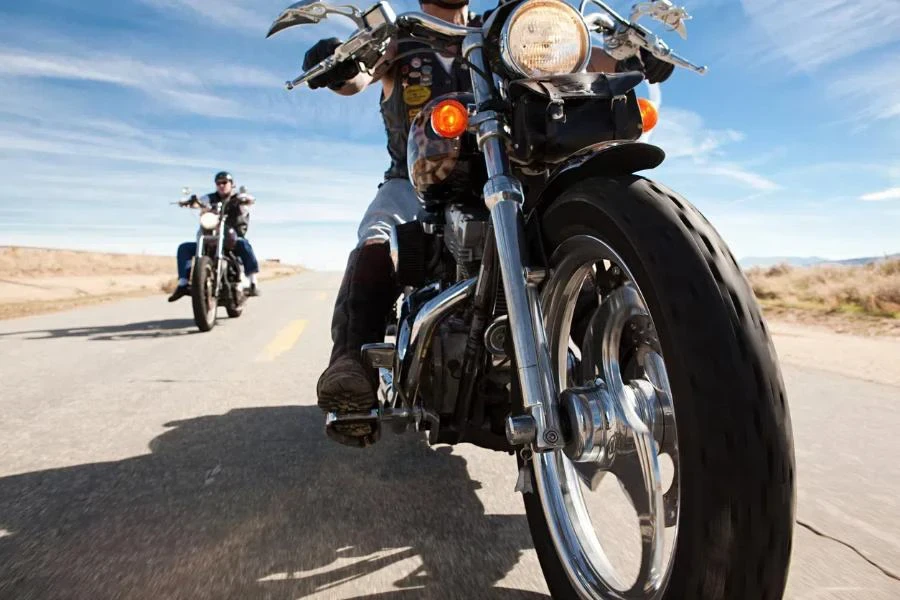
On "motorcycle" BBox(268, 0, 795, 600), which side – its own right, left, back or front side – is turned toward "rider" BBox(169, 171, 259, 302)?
back

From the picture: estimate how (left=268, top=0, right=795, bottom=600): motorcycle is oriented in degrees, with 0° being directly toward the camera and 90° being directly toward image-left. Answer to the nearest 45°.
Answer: approximately 315°

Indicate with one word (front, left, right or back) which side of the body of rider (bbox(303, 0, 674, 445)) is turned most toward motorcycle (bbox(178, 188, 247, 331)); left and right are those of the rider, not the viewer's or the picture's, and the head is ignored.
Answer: back

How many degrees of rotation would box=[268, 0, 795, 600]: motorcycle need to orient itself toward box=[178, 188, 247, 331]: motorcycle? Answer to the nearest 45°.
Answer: approximately 180°

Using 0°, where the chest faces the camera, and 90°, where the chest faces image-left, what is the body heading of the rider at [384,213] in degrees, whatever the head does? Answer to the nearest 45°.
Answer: approximately 315°
